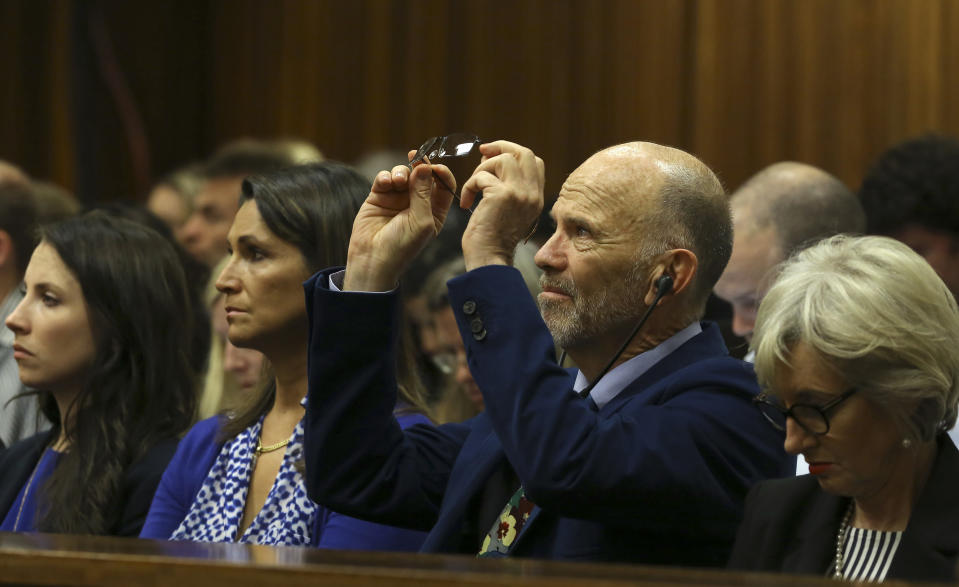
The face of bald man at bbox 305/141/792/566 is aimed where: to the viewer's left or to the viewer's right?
to the viewer's left

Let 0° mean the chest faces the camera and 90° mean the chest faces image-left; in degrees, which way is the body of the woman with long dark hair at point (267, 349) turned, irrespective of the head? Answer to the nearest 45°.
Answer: approximately 45°

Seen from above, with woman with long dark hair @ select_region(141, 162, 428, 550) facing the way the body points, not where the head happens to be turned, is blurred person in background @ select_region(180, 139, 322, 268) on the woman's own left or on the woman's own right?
on the woman's own right

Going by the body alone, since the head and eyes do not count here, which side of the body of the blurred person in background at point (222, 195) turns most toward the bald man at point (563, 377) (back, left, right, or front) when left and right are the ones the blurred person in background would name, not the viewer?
left

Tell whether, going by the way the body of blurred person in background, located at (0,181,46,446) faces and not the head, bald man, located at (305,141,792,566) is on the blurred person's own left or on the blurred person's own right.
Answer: on the blurred person's own left
